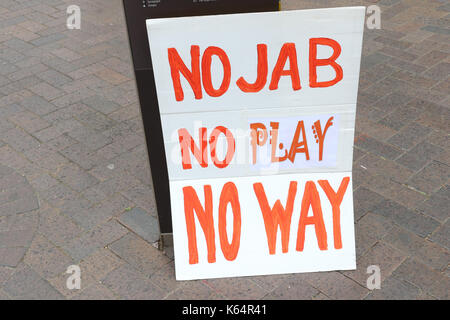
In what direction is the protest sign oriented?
toward the camera
